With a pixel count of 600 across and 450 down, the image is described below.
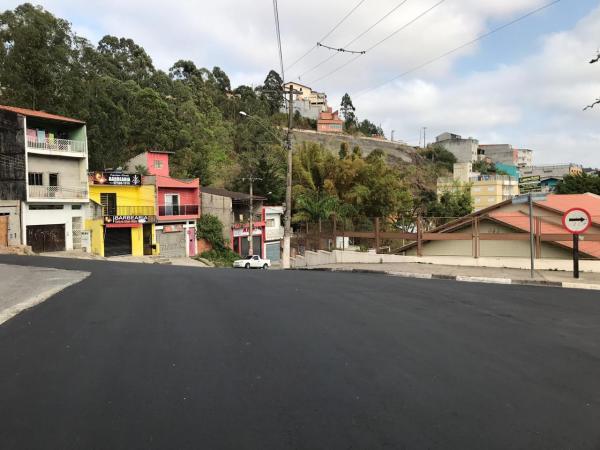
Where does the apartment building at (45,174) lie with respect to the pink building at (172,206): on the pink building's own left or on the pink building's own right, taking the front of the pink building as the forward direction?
on the pink building's own right

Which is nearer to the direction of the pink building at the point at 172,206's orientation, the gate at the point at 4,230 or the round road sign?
the round road sign

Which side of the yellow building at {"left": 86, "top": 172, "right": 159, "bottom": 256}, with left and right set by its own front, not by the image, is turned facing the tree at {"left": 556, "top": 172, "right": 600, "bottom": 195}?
left

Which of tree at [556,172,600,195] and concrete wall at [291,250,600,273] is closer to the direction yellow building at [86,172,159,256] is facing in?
the concrete wall

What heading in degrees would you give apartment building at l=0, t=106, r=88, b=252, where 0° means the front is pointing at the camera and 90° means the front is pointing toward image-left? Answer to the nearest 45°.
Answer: approximately 315°

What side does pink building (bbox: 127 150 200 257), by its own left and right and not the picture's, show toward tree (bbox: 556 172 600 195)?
left

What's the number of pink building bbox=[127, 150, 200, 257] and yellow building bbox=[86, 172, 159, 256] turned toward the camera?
2

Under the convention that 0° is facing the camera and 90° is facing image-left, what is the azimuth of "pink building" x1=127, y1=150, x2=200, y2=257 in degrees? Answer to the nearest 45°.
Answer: approximately 0°

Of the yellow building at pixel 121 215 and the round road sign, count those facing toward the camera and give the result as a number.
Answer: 2
